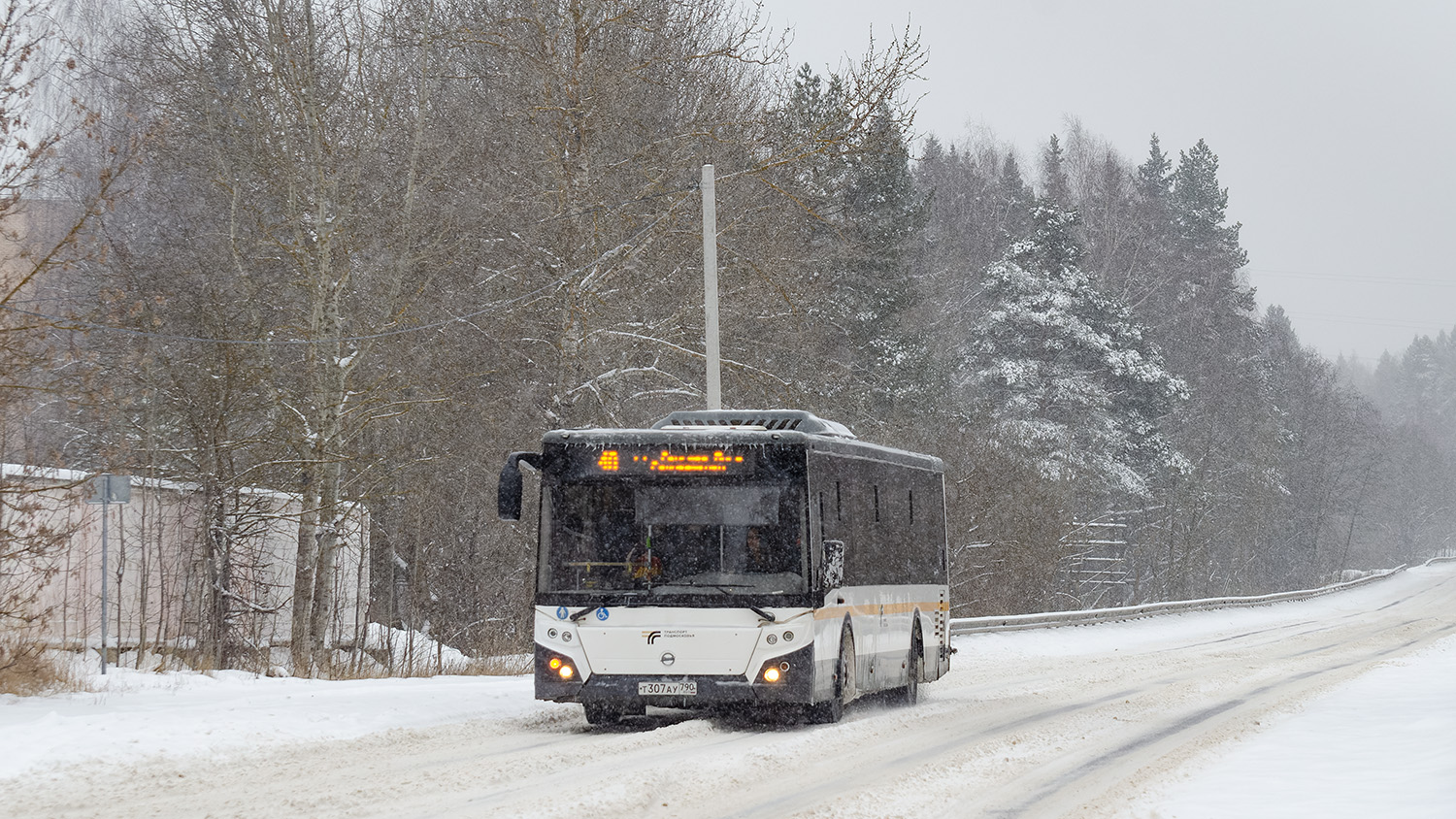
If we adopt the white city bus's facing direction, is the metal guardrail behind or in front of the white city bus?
behind

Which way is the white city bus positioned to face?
toward the camera

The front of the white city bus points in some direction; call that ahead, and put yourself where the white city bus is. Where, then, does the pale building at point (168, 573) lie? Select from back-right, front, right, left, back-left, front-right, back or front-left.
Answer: back-right

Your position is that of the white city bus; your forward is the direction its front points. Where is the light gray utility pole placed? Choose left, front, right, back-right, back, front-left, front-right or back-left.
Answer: back

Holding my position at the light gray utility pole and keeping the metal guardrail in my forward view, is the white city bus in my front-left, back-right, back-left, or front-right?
back-right
